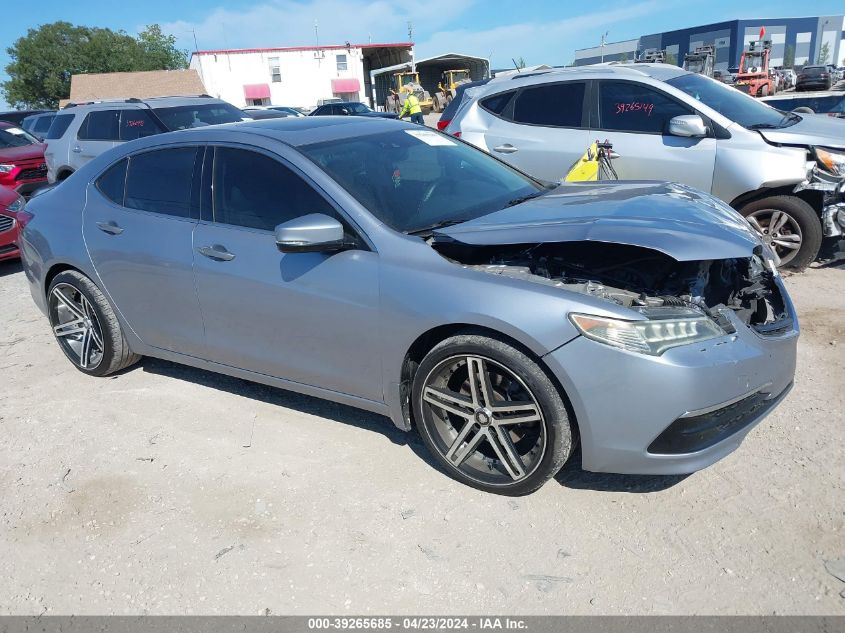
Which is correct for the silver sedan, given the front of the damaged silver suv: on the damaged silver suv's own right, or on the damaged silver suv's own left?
on the damaged silver suv's own right

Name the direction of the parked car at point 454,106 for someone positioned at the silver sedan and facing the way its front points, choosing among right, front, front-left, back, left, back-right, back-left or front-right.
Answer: back-left

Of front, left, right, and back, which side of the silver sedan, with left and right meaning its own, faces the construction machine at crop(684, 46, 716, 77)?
left

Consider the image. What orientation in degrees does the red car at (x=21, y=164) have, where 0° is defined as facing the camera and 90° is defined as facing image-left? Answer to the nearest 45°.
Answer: approximately 315°

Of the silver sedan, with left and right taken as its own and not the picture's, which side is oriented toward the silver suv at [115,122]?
back

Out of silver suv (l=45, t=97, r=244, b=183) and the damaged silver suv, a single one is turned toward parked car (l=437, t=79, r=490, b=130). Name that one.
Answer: the silver suv (l=45, t=97, r=244, b=183)

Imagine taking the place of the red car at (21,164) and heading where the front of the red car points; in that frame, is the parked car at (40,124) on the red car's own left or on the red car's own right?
on the red car's own left

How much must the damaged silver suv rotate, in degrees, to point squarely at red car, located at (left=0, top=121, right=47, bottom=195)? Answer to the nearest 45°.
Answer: approximately 135° to its right

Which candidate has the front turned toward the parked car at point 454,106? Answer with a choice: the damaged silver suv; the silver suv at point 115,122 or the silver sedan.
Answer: the silver suv at point 115,122

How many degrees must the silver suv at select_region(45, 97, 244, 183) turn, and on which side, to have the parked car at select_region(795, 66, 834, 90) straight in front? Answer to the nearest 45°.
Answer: approximately 90° to its left

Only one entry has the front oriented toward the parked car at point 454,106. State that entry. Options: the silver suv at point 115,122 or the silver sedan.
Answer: the silver suv

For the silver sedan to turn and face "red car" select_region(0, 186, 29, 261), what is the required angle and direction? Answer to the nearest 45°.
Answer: approximately 180°

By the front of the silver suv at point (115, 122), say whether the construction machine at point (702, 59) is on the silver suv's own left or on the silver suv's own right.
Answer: on the silver suv's own left

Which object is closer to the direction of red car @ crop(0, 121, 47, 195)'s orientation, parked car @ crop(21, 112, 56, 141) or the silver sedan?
the silver sedan
